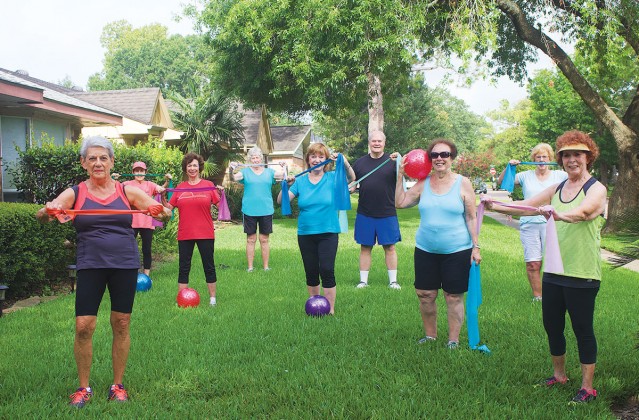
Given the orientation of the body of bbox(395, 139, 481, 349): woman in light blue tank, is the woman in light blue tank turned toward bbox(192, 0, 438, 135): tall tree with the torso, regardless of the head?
no

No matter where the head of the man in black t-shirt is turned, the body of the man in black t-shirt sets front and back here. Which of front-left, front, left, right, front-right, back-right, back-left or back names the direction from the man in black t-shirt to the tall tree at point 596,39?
back-left

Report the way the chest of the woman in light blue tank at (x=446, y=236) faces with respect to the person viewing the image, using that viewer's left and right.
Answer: facing the viewer

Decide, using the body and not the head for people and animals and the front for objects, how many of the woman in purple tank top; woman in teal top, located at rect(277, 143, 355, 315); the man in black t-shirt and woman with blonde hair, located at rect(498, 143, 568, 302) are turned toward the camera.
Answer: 4

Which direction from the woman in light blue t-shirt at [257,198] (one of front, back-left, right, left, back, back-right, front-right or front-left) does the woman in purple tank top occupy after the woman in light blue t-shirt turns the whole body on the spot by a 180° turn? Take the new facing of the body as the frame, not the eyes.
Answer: back

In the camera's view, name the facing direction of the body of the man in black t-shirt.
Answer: toward the camera

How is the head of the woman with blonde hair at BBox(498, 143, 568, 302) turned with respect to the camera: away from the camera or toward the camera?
toward the camera

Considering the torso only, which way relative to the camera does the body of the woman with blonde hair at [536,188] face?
toward the camera

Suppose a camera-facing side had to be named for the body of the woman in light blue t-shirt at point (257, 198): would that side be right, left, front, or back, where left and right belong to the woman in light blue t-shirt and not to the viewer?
front

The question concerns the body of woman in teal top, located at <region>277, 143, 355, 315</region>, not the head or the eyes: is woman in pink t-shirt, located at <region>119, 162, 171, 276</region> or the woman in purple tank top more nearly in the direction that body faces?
the woman in purple tank top

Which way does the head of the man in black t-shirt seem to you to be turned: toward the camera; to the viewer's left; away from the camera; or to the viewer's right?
toward the camera

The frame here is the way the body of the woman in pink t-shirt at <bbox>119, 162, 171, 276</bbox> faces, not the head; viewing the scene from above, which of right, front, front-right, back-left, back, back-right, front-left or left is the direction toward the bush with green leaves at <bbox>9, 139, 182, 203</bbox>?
back-right

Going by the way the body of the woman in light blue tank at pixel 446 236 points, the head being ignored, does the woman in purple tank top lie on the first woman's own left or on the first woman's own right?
on the first woman's own right

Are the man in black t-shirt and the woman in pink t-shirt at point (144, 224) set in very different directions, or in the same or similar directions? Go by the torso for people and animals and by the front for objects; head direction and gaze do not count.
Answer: same or similar directions

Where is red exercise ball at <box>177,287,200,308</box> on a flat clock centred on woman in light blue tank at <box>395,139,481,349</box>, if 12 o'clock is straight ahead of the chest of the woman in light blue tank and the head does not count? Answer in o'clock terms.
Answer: The red exercise ball is roughly at 4 o'clock from the woman in light blue tank.

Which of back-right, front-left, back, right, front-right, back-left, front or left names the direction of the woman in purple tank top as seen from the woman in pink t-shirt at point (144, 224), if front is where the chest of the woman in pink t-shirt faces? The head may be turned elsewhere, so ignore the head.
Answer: front
